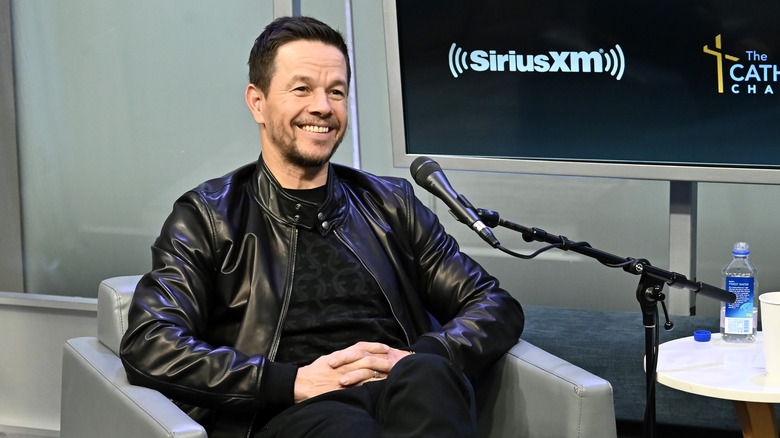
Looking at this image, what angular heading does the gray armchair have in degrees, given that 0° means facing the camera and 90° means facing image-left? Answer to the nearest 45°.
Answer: approximately 315°

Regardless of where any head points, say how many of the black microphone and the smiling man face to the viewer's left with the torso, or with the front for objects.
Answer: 1

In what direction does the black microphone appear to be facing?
to the viewer's left

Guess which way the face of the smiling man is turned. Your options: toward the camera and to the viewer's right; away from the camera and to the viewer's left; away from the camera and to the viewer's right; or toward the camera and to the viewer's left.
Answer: toward the camera and to the viewer's right

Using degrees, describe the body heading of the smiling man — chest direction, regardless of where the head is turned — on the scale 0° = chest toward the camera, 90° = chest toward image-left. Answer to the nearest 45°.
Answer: approximately 315°

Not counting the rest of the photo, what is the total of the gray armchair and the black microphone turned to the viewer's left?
1
